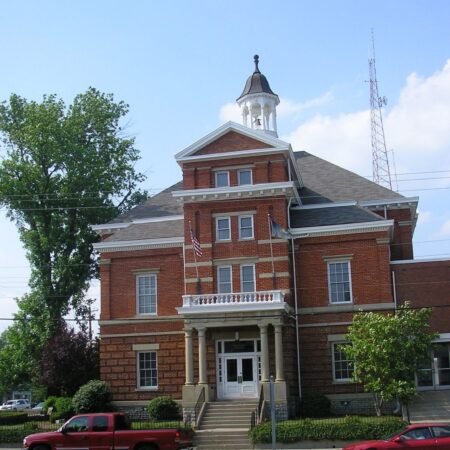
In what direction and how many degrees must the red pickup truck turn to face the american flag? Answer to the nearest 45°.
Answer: approximately 90° to its right

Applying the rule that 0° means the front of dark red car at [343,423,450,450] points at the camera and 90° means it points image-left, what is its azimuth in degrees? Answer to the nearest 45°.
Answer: approximately 90°

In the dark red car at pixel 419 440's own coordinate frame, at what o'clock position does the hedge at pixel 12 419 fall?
The hedge is roughly at 1 o'clock from the dark red car.

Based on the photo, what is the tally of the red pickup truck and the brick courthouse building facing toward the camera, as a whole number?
1

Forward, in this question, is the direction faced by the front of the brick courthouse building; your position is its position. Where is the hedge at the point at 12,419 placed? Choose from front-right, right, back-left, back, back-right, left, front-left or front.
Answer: right

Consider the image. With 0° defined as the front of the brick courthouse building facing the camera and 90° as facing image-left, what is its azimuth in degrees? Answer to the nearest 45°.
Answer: approximately 0°

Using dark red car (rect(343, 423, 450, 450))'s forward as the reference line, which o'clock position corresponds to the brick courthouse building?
The brick courthouse building is roughly at 2 o'clock from the dark red car.

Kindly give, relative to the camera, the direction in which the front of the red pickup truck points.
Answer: facing to the left of the viewer

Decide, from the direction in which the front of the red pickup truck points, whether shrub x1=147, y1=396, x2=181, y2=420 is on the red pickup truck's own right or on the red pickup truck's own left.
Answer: on the red pickup truck's own right

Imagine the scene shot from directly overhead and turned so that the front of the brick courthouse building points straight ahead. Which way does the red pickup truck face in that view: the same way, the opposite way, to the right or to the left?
to the right

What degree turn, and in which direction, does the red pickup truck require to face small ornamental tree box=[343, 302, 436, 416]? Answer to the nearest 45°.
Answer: approximately 135° to its right
